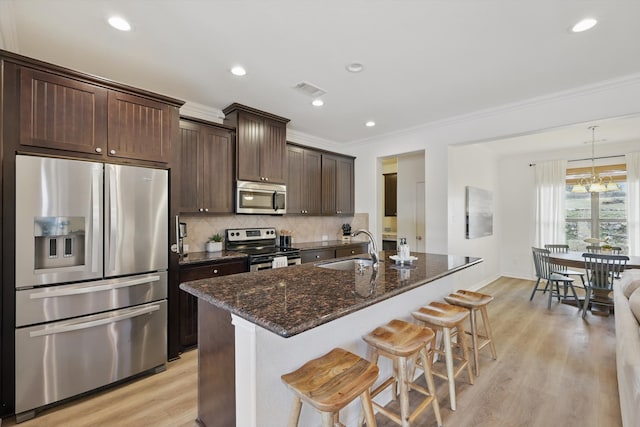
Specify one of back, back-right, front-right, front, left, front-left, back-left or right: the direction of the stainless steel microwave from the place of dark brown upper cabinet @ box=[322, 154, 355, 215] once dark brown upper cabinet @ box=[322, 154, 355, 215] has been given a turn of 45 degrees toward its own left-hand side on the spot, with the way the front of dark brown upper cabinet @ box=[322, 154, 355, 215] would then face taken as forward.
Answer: back-right

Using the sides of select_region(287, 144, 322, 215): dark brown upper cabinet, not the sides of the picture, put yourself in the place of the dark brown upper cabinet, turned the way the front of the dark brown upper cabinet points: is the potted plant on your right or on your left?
on your right

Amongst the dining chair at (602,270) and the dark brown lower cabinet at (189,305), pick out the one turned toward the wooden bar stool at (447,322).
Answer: the dark brown lower cabinet

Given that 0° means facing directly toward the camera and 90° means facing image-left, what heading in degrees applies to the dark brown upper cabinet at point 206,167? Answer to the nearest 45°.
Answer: approximately 315°

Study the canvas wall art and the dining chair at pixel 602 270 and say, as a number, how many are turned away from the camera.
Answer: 1

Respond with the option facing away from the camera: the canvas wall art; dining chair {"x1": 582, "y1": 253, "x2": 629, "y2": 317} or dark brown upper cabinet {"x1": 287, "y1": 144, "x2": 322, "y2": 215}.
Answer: the dining chair

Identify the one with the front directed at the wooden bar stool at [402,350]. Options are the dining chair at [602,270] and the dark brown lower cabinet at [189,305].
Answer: the dark brown lower cabinet

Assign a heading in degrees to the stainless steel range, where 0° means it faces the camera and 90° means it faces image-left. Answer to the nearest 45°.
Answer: approximately 315°

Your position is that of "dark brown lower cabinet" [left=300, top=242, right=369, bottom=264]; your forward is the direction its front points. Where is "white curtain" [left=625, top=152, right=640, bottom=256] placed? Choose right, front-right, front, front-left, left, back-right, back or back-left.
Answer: front-left

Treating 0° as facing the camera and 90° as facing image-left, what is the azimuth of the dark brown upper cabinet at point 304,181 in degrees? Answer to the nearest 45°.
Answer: approximately 315°

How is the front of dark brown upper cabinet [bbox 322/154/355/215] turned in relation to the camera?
facing the viewer and to the right of the viewer

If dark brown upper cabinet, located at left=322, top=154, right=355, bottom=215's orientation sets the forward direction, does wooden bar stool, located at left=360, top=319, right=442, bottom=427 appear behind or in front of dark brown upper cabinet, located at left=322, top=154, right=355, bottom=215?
in front

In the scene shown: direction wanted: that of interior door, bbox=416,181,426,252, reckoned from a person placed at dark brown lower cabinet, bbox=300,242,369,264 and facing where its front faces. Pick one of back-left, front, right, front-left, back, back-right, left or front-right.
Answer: left

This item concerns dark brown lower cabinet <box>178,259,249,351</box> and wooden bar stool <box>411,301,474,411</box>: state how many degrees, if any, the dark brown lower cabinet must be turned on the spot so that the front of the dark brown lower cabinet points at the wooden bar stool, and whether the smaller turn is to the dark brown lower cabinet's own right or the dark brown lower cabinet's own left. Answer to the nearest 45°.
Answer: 0° — it already faces it

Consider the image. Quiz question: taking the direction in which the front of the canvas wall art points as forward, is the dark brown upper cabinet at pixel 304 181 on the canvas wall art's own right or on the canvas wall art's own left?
on the canvas wall art's own right

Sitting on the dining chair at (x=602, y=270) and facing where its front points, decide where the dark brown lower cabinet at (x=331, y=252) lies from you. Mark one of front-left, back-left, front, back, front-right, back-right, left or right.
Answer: back-left

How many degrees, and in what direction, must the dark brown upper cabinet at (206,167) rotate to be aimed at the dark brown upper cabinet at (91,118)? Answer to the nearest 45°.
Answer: approximately 90° to its right
